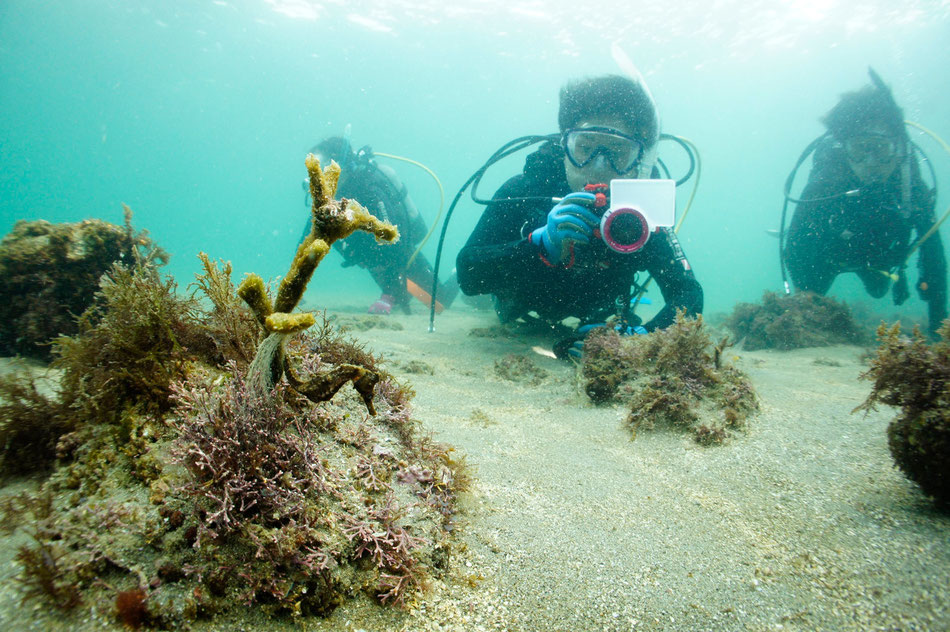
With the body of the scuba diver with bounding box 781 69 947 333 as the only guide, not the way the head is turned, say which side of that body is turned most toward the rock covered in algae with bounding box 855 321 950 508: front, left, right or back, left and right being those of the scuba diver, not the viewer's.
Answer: front

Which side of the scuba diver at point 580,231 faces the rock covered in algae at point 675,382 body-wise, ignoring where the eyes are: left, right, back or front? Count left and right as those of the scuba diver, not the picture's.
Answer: front

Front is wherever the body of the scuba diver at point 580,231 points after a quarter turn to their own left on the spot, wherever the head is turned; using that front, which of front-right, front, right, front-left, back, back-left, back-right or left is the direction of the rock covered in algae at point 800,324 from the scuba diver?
front-left

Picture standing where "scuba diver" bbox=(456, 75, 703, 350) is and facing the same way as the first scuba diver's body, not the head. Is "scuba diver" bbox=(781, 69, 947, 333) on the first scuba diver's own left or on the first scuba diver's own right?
on the first scuba diver's own left

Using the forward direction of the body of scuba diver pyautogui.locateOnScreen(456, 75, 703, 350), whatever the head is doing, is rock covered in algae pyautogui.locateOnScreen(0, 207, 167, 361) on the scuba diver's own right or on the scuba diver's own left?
on the scuba diver's own right

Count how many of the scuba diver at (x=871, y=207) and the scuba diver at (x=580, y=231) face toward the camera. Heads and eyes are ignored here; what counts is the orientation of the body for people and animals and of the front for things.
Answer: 2

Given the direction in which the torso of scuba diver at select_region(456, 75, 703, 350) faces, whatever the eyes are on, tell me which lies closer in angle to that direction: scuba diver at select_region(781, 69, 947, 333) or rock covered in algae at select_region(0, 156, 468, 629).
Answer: the rock covered in algae

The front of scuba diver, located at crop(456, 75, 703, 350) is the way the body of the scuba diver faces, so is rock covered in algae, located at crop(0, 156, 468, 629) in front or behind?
in front

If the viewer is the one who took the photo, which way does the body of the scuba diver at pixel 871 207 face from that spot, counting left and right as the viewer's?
facing the viewer

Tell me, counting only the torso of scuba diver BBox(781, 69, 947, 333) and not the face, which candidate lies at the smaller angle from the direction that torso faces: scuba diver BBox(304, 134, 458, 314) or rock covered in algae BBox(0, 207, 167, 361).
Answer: the rock covered in algae

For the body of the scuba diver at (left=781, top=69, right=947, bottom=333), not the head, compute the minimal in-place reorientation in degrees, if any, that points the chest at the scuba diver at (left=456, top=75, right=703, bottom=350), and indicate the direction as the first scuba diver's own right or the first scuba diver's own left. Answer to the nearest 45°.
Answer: approximately 45° to the first scuba diver's own right

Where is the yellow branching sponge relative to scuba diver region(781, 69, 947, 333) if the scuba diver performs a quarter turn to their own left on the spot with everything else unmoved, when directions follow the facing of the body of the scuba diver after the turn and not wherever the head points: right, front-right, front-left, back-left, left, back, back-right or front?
right
